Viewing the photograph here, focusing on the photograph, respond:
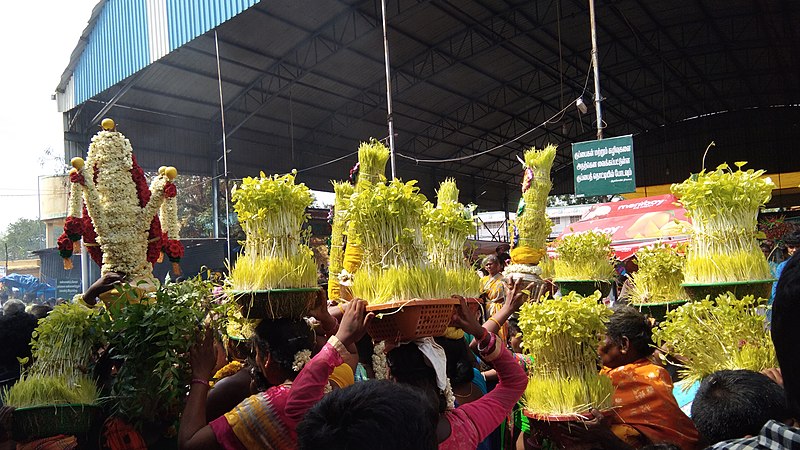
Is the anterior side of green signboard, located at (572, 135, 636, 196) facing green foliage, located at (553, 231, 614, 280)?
yes

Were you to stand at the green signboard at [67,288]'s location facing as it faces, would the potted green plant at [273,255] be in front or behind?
in front

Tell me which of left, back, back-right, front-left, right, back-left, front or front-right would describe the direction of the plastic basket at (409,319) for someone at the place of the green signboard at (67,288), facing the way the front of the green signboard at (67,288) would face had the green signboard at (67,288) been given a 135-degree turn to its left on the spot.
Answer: back-right

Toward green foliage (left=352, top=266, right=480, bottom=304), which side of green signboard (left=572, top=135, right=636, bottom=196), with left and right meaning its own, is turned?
front

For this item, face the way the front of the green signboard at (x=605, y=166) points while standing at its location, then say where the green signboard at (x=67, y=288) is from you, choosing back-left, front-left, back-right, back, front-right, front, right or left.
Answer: right

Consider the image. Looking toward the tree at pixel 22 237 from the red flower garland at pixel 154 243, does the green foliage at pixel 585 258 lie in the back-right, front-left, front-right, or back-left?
back-right

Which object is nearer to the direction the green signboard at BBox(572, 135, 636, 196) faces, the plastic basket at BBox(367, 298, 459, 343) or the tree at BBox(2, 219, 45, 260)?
the plastic basket

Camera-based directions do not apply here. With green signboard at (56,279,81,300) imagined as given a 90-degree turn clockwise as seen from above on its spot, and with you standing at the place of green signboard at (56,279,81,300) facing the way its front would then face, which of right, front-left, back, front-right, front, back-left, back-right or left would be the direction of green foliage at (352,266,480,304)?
left

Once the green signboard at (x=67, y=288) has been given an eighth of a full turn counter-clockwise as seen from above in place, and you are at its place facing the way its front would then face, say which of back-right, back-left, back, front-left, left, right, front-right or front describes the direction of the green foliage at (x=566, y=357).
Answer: front-right

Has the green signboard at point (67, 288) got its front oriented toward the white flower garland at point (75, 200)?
yes

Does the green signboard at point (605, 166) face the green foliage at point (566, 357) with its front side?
yes

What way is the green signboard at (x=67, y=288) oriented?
toward the camera

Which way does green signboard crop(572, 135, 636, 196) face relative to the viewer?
toward the camera

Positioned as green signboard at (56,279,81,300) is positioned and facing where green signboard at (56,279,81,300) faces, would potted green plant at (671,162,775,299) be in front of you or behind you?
in front

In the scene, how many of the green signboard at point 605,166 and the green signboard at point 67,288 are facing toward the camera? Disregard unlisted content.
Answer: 2

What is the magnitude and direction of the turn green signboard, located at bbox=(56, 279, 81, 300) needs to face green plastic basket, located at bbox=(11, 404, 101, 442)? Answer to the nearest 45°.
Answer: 0° — it already faces it

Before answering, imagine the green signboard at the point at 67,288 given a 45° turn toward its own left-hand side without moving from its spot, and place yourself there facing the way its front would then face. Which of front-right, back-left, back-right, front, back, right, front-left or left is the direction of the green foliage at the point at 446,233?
front-right
